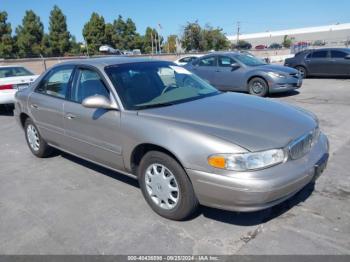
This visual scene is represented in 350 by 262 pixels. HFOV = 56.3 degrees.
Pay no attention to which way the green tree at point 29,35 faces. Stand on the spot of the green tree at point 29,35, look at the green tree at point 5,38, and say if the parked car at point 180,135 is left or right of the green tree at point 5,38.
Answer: left

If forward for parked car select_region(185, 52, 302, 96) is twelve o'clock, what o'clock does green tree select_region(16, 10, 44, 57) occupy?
The green tree is roughly at 6 o'clock from the parked car.

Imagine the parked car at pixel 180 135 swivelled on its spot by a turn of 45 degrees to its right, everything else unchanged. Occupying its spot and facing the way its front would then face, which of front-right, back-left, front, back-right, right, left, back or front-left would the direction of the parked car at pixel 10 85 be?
back-right

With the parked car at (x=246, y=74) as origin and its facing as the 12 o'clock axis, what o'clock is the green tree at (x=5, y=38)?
The green tree is roughly at 6 o'clock from the parked car.

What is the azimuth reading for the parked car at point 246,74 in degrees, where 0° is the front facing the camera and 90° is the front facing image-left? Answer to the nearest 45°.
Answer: approximately 315°

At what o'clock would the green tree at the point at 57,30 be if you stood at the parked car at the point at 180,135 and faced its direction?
The green tree is roughly at 7 o'clock from the parked car.
